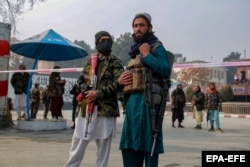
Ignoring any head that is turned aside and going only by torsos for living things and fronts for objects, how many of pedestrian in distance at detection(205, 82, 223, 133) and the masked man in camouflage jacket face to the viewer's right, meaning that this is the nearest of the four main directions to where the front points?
0

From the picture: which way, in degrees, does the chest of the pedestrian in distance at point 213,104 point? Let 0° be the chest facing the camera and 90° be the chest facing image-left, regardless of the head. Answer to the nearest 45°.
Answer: approximately 0°

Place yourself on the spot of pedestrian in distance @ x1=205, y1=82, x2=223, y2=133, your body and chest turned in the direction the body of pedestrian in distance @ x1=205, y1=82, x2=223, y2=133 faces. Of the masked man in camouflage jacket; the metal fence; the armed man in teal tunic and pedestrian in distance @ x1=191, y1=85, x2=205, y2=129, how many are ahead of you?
2

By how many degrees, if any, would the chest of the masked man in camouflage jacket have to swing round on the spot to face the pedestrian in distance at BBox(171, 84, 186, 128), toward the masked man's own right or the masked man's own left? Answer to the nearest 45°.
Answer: approximately 135° to the masked man's own right

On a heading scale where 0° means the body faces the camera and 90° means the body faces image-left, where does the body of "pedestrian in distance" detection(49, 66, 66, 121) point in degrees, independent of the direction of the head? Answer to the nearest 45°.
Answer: approximately 315°

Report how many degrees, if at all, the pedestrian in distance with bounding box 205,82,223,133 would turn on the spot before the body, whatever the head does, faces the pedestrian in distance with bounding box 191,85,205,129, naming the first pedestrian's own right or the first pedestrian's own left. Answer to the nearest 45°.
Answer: approximately 135° to the first pedestrian's own right

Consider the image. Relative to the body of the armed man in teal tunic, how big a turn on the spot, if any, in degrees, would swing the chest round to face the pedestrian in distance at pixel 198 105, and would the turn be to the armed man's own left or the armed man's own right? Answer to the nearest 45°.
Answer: approximately 135° to the armed man's own right

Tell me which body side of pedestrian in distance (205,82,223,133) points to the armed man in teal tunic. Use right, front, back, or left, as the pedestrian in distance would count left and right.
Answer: front

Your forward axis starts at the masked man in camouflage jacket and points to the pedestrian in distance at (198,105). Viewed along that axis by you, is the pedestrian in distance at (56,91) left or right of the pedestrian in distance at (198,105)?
left

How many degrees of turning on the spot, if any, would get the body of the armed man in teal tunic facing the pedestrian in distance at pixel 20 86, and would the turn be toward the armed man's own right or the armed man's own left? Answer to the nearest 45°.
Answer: approximately 90° to the armed man's own right

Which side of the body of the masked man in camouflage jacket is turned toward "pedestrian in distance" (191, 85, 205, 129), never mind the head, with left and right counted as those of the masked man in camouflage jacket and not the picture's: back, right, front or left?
back
